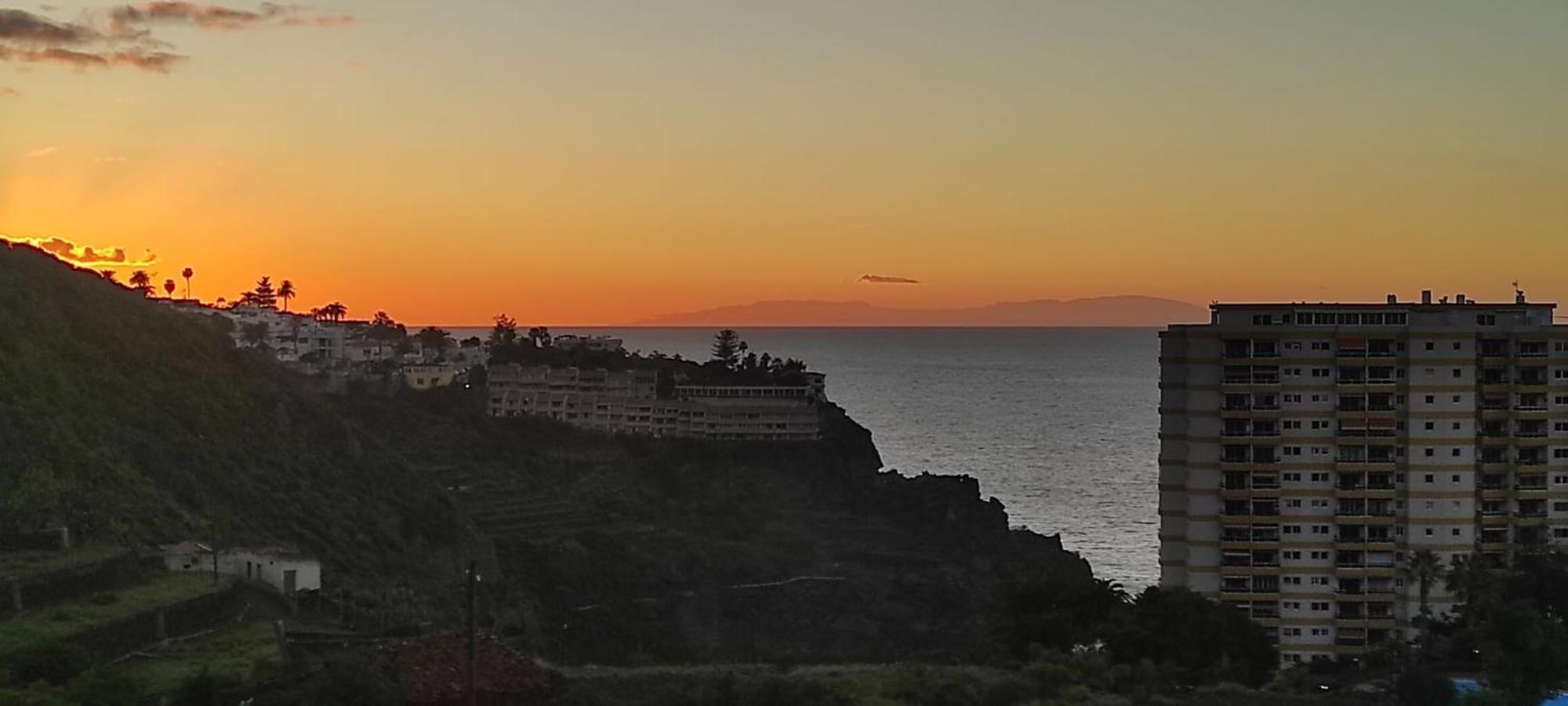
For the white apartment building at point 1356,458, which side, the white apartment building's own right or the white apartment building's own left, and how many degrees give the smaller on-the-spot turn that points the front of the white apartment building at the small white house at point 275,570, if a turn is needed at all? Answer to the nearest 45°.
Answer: approximately 45° to the white apartment building's own right

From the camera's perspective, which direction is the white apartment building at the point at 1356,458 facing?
toward the camera

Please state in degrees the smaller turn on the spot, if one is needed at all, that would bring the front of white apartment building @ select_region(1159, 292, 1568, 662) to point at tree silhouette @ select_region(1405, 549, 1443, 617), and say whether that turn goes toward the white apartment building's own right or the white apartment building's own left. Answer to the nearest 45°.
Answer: approximately 45° to the white apartment building's own left

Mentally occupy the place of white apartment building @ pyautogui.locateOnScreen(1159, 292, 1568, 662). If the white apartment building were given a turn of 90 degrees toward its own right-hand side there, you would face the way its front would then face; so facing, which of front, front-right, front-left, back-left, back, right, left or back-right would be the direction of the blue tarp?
left
